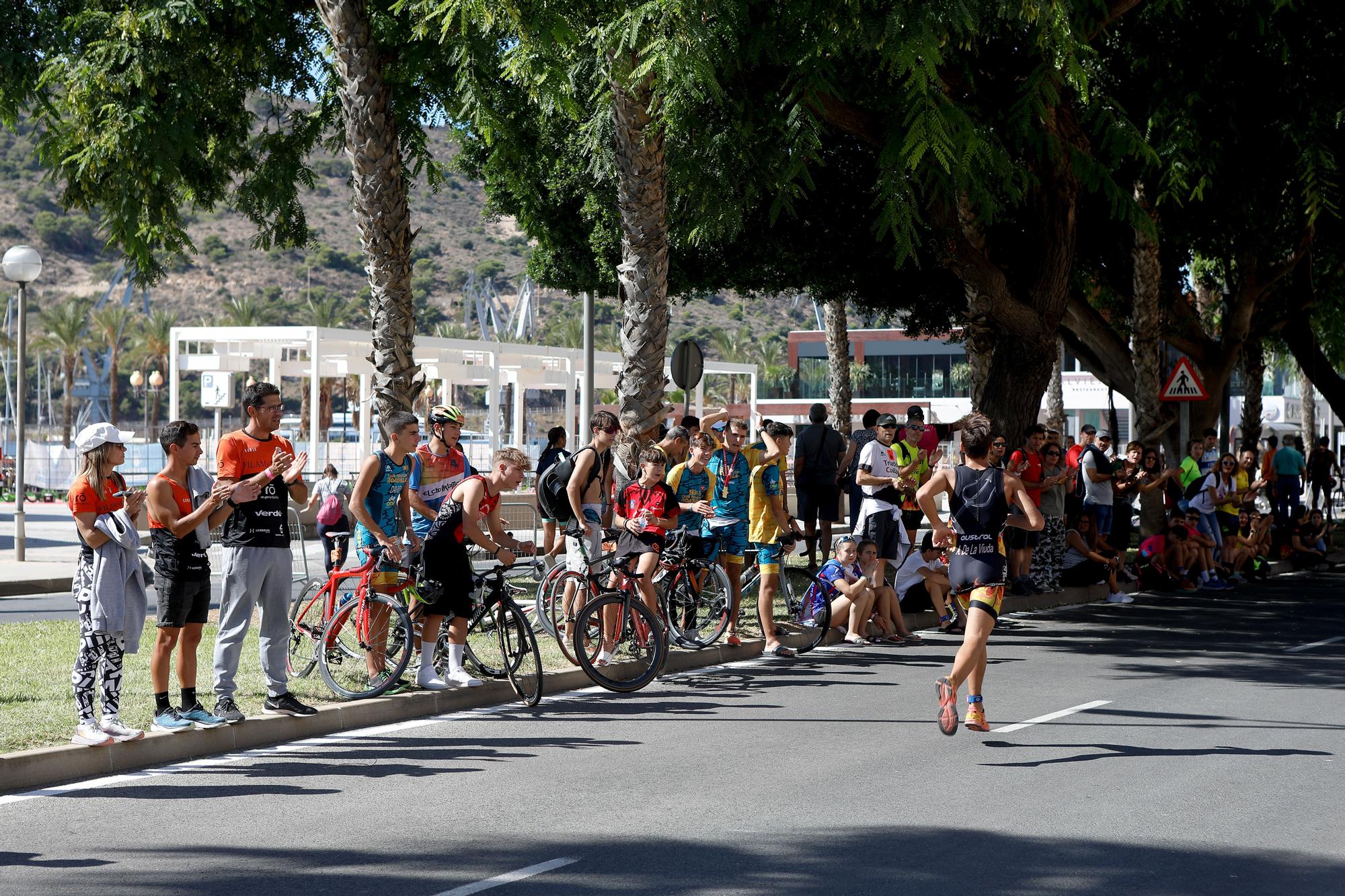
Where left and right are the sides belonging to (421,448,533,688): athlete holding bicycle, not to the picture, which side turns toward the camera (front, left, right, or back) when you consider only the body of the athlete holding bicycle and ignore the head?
right

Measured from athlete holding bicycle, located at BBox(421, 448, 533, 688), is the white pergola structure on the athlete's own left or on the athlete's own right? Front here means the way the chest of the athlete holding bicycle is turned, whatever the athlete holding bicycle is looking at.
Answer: on the athlete's own left

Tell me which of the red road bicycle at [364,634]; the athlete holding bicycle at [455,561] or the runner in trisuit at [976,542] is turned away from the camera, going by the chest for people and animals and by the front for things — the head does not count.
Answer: the runner in trisuit at [976,542]

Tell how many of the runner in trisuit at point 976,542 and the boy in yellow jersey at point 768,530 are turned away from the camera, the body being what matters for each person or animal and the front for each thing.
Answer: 1

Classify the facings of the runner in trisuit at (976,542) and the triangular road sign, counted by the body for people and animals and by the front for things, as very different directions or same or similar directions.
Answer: very different directions

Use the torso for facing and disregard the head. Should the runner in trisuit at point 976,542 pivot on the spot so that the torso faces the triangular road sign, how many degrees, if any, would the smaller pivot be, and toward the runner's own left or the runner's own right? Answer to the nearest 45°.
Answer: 0° — they already face it

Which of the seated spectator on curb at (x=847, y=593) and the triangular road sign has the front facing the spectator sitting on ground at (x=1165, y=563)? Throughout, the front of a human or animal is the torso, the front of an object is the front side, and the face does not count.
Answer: the triangular road sign

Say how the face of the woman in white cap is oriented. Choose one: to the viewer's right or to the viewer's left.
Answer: to the viewer's right

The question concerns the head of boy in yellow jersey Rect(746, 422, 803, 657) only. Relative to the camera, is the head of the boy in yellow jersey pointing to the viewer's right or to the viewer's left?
to the viewer's right

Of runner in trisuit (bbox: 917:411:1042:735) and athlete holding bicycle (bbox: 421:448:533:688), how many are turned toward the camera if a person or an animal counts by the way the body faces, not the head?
0

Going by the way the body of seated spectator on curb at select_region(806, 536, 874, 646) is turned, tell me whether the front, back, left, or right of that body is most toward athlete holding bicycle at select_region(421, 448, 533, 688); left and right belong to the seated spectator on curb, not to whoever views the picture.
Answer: right

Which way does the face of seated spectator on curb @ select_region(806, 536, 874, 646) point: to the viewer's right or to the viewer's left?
to the viewer's right

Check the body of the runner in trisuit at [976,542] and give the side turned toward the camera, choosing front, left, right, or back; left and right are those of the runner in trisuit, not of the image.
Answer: back

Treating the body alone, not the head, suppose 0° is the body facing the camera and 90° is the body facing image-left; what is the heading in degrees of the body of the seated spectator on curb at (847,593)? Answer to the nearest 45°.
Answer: approximately 315°

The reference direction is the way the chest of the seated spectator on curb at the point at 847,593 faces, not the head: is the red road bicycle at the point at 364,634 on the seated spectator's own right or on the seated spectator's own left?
on the seated spectator's own right
